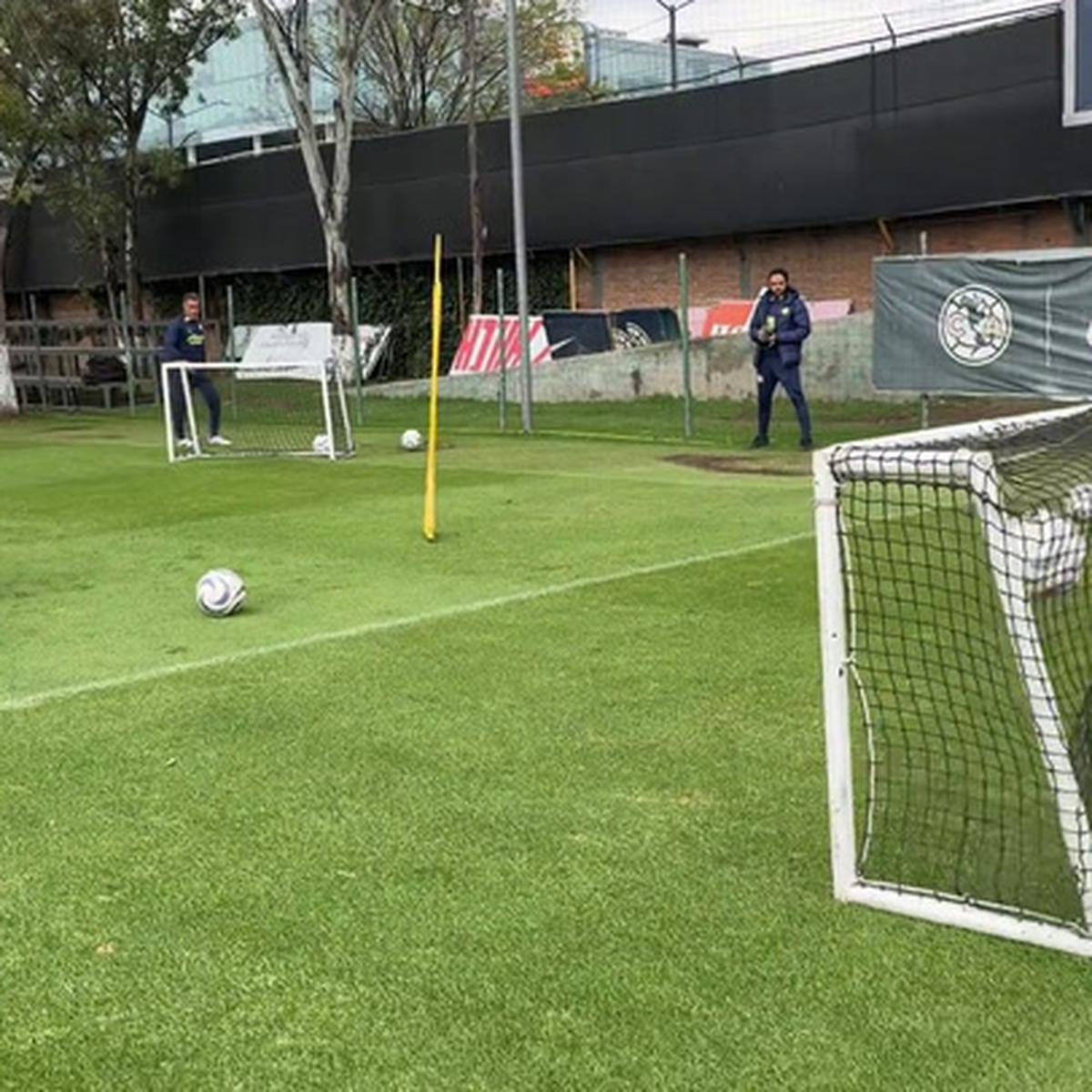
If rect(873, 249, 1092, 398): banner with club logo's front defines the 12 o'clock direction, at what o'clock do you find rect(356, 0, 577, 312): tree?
The tree is roughly at 5 o'clock from the banner with club logo.

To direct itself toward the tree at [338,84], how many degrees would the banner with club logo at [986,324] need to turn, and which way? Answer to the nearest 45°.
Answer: approximately 135° to its right

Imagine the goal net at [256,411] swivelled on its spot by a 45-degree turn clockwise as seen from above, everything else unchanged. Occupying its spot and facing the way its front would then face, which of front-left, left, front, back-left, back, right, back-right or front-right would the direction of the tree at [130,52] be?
back-right

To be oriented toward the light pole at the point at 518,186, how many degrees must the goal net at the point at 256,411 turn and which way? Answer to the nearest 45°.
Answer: approximately 90° to its left

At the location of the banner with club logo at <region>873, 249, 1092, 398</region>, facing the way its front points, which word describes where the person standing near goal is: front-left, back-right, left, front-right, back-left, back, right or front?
right

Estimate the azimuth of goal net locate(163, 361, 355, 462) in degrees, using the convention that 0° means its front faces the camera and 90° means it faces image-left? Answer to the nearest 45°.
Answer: approximately 0°

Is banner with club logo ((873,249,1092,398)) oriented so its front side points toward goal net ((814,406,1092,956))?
yes

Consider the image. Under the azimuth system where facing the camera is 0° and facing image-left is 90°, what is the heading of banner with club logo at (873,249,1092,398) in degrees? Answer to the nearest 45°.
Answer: approximately 0°

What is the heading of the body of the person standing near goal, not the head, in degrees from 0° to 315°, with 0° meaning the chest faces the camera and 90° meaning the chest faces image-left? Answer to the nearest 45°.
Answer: approximately 315°

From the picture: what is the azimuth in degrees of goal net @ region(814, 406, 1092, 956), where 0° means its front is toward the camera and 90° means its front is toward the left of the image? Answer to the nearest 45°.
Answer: approximately 135°

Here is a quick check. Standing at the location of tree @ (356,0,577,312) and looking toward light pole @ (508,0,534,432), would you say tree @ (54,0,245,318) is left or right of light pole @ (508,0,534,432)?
right
